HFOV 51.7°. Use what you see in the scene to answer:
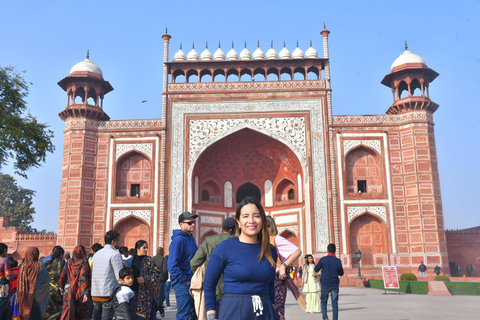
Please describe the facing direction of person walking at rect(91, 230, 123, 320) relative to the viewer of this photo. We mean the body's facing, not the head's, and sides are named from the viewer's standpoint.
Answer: facing away from the viewer and to the right of the viewer

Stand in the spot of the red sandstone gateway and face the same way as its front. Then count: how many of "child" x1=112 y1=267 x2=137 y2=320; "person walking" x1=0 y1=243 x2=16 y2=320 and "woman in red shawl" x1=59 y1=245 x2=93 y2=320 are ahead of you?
3

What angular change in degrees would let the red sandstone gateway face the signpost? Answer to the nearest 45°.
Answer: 0° — it already faces it

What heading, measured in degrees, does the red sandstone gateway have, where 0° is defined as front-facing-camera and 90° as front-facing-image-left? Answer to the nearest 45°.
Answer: approximately 0°

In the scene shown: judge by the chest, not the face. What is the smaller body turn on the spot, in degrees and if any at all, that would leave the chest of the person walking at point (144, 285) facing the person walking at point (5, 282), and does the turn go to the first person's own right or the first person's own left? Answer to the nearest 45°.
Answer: approximately 45° to the first person's own right
